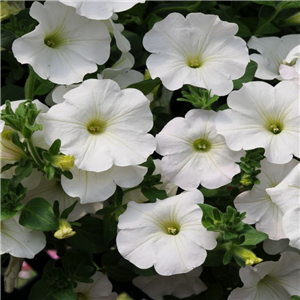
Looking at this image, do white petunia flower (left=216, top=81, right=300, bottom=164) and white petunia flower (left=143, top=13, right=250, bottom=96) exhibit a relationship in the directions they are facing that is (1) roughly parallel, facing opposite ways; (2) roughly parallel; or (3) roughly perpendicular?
roughly parallel

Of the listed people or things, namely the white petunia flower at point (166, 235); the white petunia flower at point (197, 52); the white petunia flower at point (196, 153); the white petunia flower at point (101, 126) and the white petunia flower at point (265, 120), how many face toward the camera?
5

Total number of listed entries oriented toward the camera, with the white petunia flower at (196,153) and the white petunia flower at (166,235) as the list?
2

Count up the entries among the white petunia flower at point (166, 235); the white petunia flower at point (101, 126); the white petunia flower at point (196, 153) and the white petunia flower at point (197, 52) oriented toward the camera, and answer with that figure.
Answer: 4

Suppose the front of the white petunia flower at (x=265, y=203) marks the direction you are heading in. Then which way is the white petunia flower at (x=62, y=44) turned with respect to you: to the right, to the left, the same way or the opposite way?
the same way

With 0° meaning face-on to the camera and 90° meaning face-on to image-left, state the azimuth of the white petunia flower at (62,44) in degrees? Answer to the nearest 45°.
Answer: approximately 45°

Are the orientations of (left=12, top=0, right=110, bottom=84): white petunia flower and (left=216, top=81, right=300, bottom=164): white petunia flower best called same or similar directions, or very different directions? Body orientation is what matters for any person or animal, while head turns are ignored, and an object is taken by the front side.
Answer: same or similar directions

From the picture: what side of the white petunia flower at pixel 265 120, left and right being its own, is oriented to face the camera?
front

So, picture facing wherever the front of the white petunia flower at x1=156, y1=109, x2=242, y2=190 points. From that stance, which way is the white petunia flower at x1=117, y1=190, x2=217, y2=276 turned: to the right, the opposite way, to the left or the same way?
the same way

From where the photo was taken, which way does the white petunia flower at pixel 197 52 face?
toward the camera

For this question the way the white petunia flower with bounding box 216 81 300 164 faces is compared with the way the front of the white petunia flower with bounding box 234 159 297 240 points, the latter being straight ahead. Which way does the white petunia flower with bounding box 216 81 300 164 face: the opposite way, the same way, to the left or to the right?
the same way

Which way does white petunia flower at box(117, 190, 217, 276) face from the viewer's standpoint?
toward the camera
